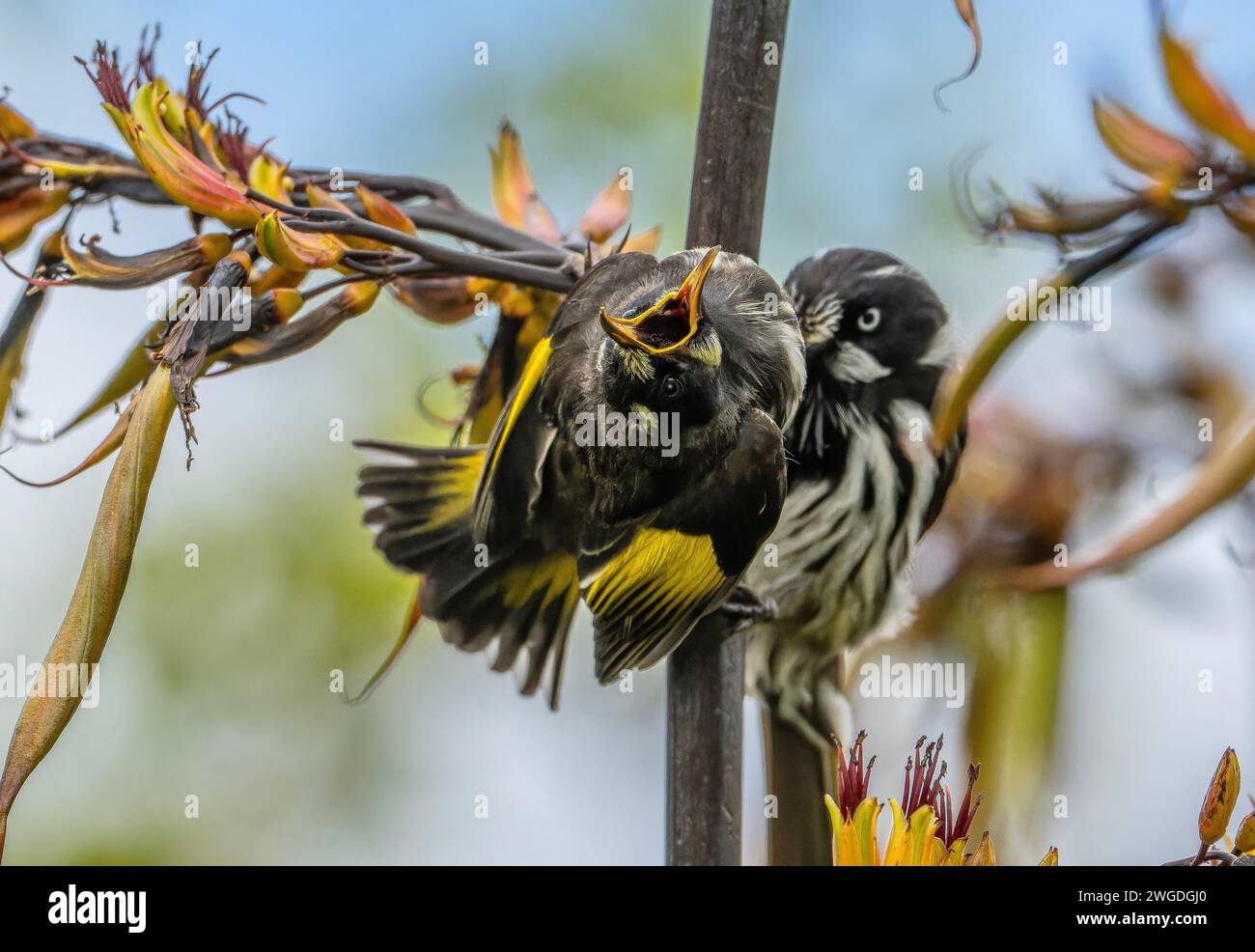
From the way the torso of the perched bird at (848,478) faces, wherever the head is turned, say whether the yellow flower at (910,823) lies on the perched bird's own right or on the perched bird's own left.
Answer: on the perched bird's own left

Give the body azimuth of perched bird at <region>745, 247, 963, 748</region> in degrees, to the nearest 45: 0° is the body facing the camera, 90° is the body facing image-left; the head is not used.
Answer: approximately 45°
